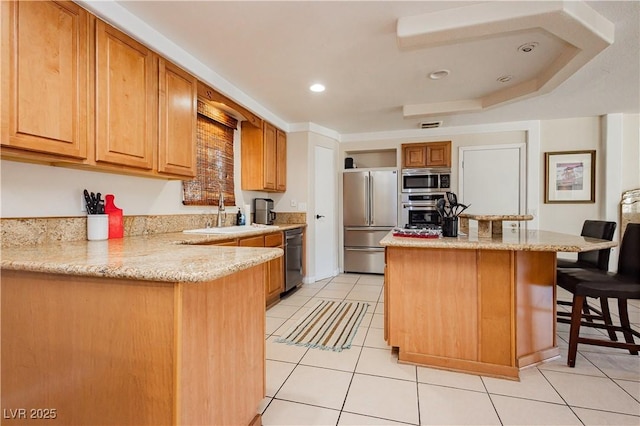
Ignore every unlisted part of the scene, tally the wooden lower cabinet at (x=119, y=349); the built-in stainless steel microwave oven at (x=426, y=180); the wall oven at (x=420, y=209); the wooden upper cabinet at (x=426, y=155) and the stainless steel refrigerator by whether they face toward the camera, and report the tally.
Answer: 4

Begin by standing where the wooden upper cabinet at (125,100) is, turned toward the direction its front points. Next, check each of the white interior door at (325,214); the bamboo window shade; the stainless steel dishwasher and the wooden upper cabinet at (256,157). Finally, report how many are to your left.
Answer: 4

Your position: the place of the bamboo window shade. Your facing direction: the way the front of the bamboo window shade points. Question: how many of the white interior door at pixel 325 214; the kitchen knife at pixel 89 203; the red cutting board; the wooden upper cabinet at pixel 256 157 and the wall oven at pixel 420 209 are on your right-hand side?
2

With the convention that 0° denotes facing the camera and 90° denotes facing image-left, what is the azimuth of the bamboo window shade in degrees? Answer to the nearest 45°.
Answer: approximately 315°

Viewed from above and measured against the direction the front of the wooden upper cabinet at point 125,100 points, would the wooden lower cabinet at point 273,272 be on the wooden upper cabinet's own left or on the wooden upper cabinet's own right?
on the wooden upper cabinet's own left

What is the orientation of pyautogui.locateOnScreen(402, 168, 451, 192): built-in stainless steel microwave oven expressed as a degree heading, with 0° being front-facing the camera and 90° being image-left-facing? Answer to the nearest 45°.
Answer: approximately 0°

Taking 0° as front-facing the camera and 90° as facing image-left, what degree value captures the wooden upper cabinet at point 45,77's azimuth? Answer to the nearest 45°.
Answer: approximately 315°

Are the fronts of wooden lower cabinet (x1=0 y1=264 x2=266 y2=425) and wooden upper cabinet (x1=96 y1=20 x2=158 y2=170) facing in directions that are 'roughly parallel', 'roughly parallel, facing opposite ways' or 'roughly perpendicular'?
roughly perpendicular

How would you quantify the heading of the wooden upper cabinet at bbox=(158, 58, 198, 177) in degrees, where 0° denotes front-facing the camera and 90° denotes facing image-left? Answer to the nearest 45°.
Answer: approximately 315°

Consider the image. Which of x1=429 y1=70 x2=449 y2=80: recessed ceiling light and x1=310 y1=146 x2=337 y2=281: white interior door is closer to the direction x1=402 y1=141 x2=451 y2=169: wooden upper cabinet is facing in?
the recessed ceiling light
